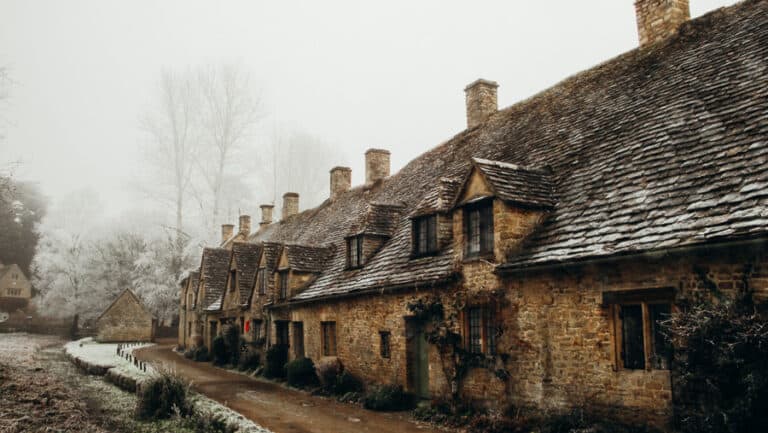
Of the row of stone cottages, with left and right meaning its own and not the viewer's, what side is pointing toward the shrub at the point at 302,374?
right

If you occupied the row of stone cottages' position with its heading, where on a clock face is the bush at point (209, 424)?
The bush is roughly at 1 o'clock from the row of stone cottages.

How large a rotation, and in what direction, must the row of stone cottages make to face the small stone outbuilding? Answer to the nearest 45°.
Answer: approximately 90° to its right

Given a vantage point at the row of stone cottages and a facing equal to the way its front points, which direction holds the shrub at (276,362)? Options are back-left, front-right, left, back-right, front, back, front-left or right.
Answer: right

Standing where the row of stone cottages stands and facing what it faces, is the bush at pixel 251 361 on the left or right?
on its right

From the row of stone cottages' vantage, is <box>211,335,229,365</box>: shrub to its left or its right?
on its right

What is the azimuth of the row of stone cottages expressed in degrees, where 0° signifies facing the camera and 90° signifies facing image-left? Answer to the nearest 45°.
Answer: approximately 45°
